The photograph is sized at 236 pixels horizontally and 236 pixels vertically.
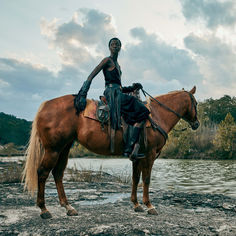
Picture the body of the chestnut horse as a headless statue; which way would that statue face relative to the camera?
to the viewer's right

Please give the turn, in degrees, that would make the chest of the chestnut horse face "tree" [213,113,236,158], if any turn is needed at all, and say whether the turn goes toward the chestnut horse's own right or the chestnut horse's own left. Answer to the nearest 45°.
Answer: approximately 45° to the chestnut horse's own left

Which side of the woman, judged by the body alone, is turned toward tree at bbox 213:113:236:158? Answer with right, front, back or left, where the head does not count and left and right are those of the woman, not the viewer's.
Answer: left

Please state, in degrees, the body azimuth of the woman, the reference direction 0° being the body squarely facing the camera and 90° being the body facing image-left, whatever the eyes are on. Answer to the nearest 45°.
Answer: approximately 315°
